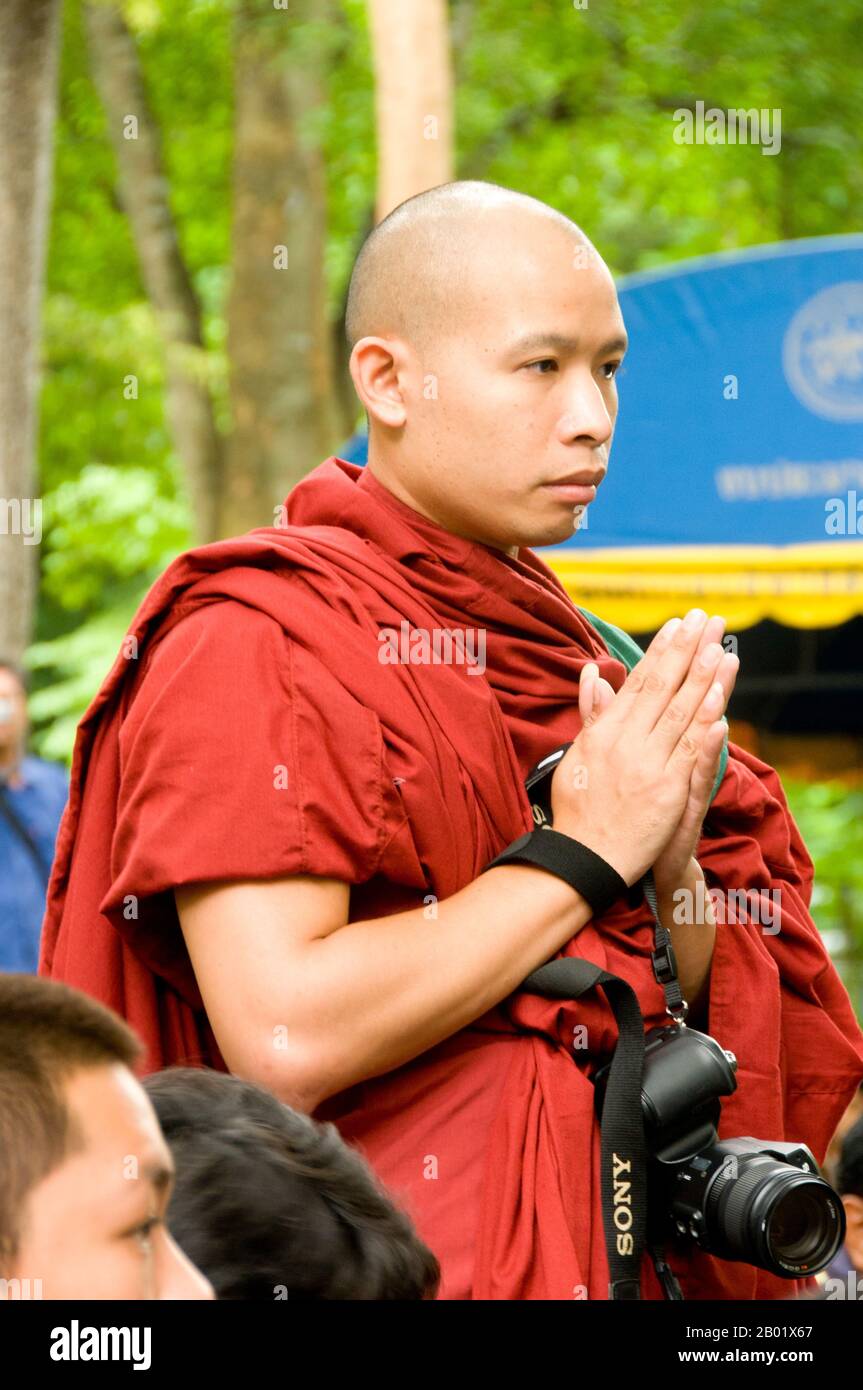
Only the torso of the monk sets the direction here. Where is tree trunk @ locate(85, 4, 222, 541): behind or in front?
behind

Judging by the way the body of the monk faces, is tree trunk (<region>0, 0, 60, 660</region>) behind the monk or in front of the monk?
behind

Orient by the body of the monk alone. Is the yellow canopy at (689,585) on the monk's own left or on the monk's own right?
on the monk's own left

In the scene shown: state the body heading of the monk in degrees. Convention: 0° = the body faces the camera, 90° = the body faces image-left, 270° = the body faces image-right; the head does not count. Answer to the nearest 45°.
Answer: approximately 315°

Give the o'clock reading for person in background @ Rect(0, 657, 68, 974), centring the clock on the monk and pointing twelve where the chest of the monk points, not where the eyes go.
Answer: The person in background is roughly at 7 o'clock from the monk.

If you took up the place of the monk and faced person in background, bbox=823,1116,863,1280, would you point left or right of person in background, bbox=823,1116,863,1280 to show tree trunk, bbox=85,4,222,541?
left

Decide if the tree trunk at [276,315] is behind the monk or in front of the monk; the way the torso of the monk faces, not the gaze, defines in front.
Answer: behind

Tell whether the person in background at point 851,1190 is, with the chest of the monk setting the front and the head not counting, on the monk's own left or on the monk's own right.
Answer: on the monk's own left
